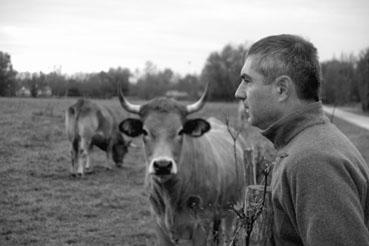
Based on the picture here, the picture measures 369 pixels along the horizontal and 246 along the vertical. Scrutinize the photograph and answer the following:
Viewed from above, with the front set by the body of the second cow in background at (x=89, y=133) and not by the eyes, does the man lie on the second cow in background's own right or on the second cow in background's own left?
on the second cow in background's own right

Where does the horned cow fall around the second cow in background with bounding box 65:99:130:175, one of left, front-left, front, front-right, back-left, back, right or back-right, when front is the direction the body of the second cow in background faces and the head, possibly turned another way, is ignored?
back-right

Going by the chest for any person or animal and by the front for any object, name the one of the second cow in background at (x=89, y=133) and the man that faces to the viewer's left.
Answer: the man

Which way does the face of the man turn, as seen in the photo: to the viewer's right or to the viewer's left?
to the viewer's left

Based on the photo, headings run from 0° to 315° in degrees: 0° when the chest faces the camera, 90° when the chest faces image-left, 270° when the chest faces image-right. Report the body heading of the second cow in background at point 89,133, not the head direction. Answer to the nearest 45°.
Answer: approximately 225°

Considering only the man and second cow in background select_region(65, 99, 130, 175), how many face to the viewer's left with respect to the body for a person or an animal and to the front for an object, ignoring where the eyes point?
1

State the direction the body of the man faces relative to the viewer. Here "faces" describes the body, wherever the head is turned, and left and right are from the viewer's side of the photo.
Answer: facing to the left of the viewer

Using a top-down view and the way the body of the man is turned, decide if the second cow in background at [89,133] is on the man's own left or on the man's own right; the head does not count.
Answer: on the man's own right
